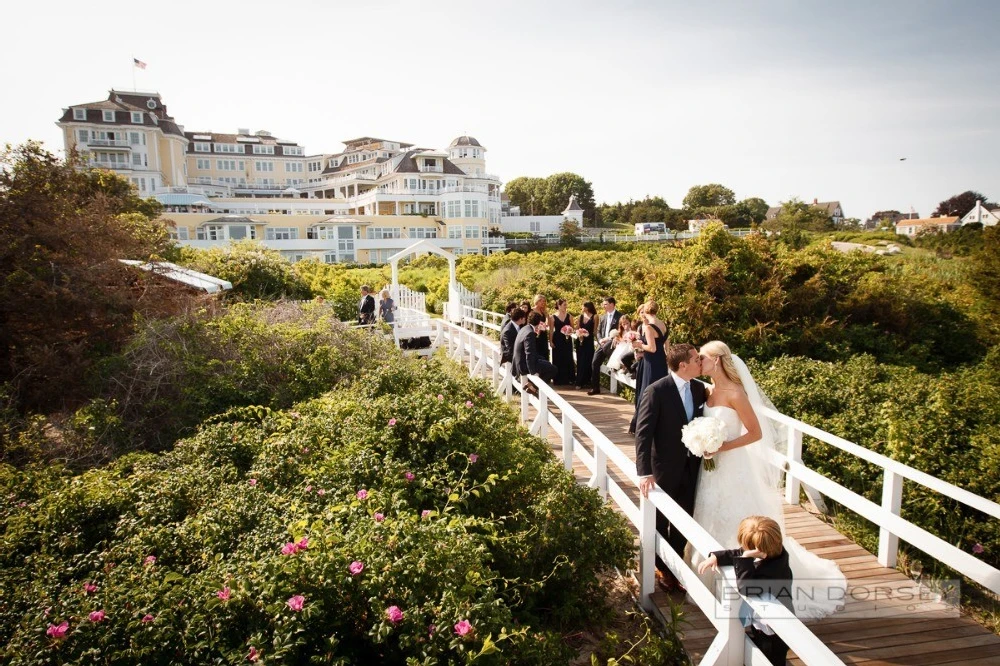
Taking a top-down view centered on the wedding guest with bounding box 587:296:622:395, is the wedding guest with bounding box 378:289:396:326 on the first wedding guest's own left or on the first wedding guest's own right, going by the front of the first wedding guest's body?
on the first wedding guest's own right

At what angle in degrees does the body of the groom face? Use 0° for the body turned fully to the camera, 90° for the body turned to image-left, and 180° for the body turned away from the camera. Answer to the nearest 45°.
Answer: approximately 315°

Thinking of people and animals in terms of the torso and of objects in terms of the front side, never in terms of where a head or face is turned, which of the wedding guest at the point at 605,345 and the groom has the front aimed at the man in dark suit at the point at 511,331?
the wedding guest

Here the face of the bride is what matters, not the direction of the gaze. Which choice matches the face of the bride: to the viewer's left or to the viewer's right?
to the viewer's left

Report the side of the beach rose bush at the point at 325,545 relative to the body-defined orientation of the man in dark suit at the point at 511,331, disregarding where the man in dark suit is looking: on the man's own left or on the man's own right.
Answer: on the man's own right

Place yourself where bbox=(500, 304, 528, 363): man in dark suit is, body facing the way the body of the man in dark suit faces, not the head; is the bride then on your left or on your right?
on your right
